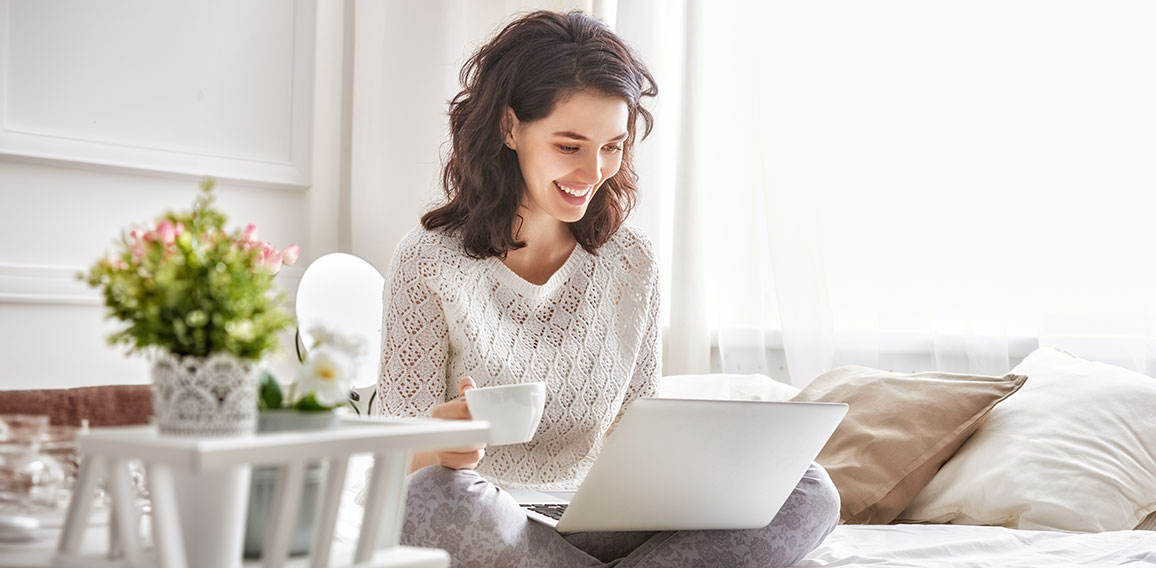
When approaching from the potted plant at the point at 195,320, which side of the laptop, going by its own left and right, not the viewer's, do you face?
left

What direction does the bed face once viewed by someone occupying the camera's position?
facing to the left of the viewer

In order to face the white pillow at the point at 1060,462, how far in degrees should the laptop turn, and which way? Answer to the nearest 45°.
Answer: approximately 90° to its right

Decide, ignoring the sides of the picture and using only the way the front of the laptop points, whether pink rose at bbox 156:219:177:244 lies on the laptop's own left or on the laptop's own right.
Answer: on the laptop's own left

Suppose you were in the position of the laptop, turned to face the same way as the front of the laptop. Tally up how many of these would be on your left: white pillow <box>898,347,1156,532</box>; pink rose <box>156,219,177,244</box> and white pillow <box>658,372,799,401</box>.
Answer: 1

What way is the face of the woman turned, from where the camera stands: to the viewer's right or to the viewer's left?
to the viewer's right

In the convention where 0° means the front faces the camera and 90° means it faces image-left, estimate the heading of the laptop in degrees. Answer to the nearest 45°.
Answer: approximately 135°

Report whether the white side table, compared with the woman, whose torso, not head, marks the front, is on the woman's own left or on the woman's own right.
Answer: on the woman's own right

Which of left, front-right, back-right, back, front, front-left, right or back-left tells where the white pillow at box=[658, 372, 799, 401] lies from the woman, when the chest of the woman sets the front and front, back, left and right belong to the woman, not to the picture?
left
